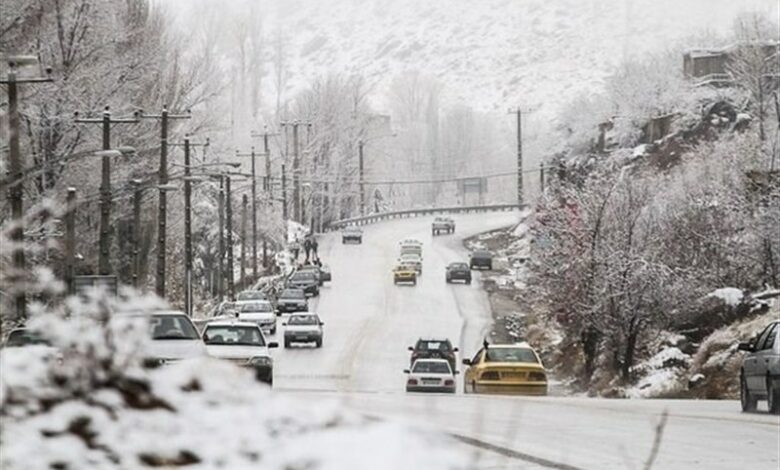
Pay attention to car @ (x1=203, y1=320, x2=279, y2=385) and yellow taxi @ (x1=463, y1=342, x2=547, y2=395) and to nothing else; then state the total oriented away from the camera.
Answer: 1

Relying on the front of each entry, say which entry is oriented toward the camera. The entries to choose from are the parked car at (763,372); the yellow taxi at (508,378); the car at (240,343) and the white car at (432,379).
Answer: the car at (240,343)

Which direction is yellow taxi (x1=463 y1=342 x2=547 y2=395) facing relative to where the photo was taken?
away from the camera

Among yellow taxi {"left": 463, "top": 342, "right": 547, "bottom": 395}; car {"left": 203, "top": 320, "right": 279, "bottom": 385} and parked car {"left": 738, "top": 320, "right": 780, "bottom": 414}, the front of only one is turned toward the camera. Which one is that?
car {"left": 203, "top": 320, "right": 279, "bottom": 385}

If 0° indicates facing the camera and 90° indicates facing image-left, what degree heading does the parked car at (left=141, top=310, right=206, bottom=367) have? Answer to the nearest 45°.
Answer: approximately 0°

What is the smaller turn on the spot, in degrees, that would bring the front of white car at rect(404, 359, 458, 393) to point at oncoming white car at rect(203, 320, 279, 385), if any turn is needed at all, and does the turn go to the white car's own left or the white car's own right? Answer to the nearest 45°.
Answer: approximately 135° to the white car's own left

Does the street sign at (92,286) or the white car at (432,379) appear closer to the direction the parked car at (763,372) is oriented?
the white car

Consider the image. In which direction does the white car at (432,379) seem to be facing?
away from the camera

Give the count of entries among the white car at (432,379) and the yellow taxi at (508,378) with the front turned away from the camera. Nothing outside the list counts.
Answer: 2

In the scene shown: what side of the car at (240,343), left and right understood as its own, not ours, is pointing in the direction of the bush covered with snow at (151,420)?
front

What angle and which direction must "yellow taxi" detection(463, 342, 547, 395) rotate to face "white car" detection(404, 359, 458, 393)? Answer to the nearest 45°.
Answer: approximately 45° to its left
